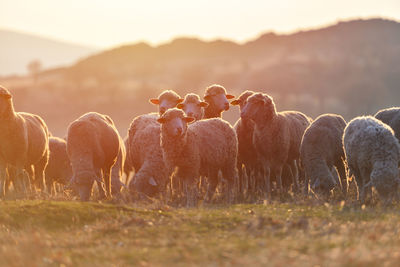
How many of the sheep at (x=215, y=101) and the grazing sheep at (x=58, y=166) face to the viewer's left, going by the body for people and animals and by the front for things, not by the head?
0

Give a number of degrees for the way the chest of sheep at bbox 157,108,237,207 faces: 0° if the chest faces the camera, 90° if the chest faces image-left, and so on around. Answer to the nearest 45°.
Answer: approximately 45°

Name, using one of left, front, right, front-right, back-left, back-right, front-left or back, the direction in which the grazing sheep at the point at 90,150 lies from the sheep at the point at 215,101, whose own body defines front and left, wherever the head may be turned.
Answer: right

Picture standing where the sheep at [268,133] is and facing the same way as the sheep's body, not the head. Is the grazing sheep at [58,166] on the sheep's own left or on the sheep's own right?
on the sheep's own right

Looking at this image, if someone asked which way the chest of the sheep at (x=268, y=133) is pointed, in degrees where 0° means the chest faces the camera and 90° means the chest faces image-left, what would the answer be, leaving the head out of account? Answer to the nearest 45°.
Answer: approximately 45°

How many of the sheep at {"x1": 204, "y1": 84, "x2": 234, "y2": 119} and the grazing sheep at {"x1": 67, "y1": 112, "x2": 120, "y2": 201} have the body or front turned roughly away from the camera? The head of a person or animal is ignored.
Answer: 0

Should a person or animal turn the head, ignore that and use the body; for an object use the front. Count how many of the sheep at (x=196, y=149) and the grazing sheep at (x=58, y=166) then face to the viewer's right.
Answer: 0

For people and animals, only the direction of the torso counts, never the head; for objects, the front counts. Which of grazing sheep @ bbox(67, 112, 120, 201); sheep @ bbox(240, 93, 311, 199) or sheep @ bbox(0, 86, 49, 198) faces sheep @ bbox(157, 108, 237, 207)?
sheep @ bbox(240, 93, 311, 199)

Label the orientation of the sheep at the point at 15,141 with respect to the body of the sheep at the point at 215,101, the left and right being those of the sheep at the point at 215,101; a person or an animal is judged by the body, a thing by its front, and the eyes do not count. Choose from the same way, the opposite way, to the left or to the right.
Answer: to the right

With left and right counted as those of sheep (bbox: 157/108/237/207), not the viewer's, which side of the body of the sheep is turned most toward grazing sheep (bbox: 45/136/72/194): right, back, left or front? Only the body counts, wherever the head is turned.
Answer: right

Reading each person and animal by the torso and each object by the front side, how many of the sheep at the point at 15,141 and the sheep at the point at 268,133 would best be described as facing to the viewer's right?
0
